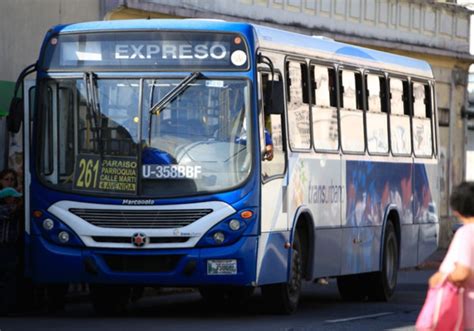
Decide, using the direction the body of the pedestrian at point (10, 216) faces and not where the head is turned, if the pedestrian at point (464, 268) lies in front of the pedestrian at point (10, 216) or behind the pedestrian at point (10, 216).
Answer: in front

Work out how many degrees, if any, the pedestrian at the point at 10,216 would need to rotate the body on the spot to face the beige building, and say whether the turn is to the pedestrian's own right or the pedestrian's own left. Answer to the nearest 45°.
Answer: approximately 135° to the pedestrian's own left

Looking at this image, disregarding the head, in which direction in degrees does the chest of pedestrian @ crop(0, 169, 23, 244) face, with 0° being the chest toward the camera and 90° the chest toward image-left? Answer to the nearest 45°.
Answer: approximately 0°

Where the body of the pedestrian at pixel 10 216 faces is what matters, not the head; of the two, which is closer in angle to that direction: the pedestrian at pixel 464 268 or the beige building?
the pedestrian
